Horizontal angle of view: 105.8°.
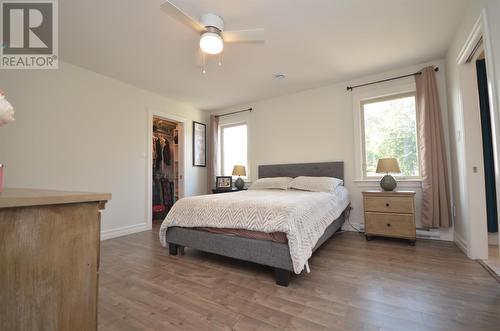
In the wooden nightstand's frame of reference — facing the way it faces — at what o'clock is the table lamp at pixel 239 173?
The table lamp is roughly at 3 o'clock from the wooden nightstand.

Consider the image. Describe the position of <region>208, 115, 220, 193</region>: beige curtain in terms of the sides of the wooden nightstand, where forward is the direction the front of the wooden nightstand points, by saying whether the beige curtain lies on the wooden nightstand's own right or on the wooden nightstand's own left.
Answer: on the wooden nightstand's own right

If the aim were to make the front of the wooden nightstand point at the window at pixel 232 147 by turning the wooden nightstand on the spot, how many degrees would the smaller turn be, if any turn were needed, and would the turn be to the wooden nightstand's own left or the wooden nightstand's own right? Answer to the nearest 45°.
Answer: approximately 90° to the wooden nightstand's own right

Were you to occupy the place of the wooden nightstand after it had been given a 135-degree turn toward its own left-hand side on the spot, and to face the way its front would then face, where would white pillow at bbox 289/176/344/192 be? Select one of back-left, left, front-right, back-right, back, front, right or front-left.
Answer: back-left

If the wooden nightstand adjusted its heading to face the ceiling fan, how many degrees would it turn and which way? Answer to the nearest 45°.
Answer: approximately 45° to its right

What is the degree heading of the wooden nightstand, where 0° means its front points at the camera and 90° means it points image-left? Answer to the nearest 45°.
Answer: approximately 0°

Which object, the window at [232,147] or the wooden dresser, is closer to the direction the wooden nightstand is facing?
the wooden dresser

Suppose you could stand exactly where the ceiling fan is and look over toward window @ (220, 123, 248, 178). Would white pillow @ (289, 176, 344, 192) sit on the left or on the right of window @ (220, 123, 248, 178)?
right
